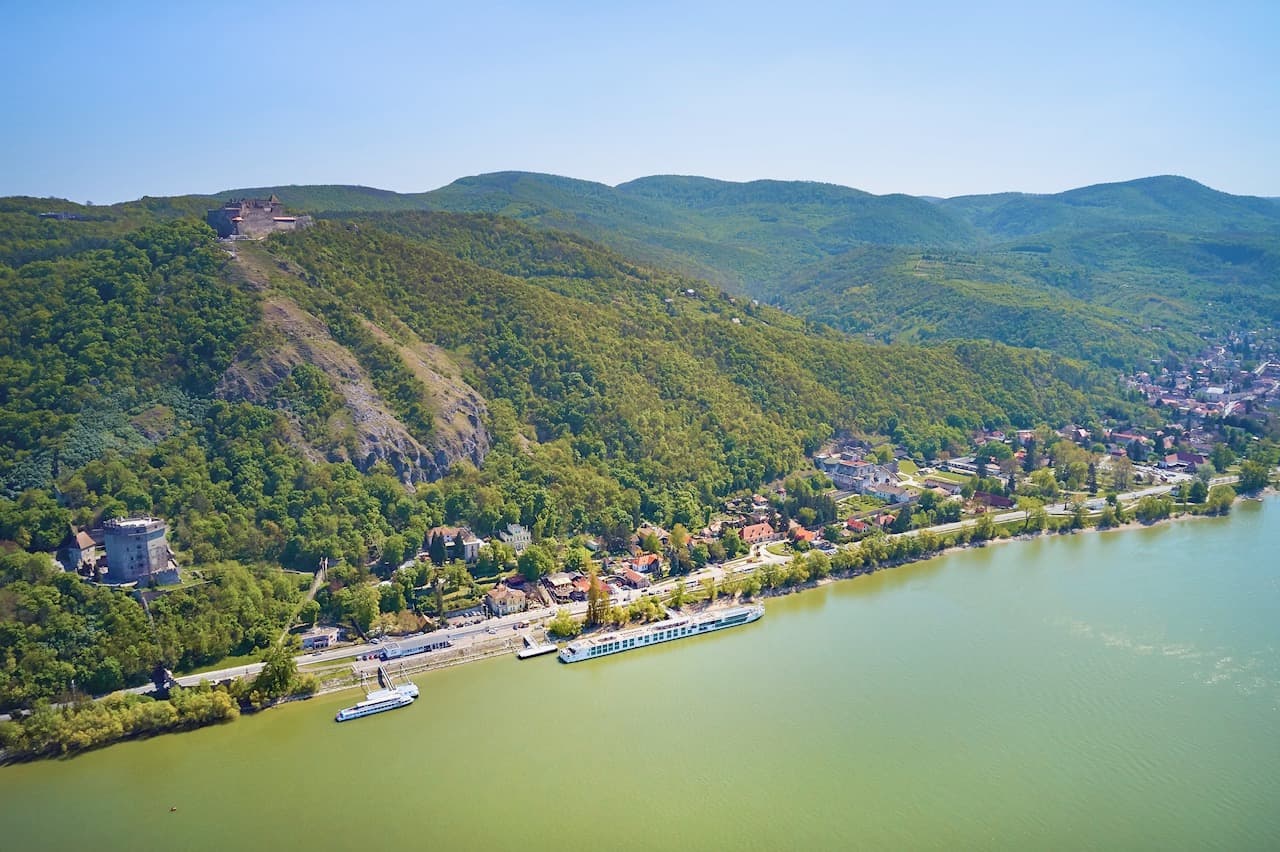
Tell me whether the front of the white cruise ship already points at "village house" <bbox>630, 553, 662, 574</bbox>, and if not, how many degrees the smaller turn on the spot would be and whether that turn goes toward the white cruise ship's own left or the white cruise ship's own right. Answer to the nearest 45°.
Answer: approximately 45° to the white cruise ship's own left

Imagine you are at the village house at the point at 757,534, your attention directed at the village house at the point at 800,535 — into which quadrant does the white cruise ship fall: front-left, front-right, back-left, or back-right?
back-right

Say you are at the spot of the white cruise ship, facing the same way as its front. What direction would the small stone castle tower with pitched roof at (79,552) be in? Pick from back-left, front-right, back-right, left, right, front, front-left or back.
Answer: back-left

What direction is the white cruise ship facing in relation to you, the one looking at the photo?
facing away from the viewer and to the right of the viewer

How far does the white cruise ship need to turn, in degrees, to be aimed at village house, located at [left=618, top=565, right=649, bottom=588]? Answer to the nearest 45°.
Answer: approximately 45° to its left

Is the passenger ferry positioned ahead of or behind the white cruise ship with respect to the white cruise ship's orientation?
behind

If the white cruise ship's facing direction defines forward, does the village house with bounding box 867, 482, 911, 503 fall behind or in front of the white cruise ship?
in front

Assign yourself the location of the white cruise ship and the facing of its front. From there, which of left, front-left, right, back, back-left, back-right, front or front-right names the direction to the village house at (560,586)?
left

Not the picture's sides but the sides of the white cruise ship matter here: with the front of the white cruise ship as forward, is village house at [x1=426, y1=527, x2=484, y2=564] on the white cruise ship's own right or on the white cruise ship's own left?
on the white cruise ship's own left
